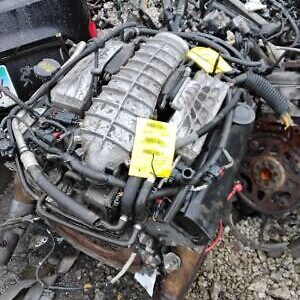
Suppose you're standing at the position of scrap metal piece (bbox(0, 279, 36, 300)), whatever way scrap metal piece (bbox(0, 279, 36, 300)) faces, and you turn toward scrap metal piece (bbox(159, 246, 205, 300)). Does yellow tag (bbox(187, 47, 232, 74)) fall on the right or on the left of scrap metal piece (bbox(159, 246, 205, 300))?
left

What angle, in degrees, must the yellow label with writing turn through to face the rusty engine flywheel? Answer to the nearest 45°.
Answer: approximately 135° to its left

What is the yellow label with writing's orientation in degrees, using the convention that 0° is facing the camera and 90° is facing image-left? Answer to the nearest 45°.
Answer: approximately 0°

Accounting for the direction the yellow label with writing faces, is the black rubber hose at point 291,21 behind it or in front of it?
behind
